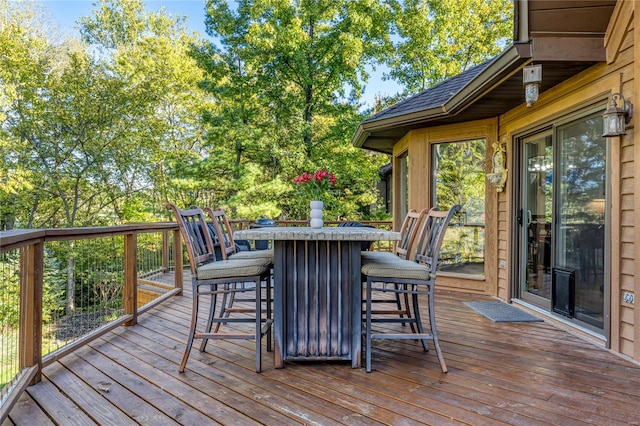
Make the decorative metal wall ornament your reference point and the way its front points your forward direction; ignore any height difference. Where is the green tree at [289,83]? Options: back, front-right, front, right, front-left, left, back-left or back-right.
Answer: right

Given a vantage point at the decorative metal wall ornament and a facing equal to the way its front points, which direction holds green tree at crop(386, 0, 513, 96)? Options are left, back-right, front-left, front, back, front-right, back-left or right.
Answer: back-right

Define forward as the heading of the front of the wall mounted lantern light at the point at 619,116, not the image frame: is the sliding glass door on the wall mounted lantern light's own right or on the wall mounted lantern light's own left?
on the wall mounted lantern light's own right

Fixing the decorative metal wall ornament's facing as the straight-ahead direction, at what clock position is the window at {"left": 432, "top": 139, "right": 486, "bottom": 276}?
The window is roughly at 3 o'clock from the decorative metal wall ornament.

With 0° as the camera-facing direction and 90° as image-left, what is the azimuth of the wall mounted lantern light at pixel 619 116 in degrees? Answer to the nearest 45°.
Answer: approximately 45°

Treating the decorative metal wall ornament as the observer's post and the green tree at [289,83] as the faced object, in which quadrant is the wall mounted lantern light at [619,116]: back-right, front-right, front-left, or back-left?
back-left

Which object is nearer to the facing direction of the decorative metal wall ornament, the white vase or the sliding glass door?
the white vase

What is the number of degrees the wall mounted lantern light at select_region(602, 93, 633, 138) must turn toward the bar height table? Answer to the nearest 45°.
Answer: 0° — it already faces it

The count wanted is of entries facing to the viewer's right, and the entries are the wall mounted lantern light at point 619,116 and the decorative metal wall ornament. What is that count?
0

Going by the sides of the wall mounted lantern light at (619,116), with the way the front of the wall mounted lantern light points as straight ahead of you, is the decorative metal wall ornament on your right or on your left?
on your right
